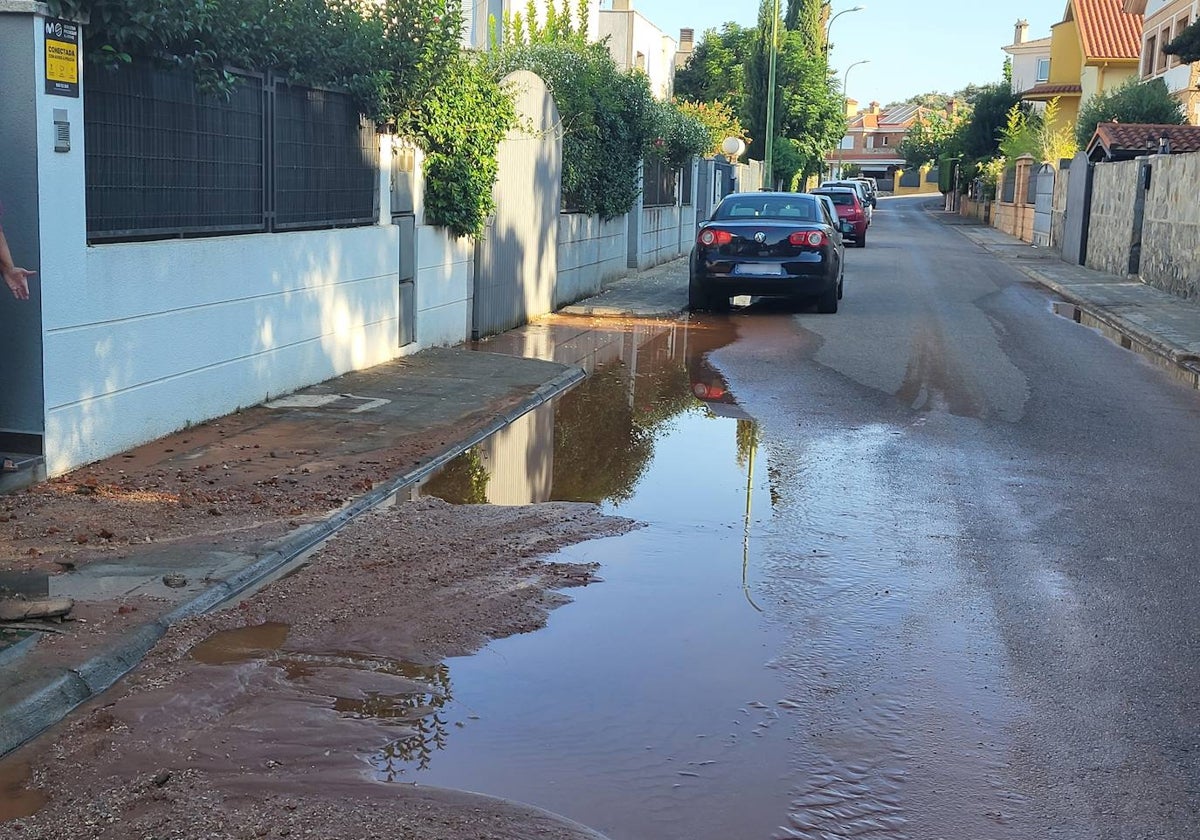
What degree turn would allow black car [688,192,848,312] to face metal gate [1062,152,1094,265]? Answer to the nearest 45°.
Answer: approximately 45° to its right

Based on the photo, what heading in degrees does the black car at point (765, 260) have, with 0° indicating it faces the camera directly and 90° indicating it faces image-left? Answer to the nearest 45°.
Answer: approximately 180°

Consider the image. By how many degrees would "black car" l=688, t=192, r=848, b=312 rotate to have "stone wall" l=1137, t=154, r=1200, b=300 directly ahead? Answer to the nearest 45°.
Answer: approximately 45° to its right

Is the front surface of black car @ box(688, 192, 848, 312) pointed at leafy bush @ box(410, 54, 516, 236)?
no

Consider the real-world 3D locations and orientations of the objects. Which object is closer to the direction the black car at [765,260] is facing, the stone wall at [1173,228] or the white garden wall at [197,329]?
the stone wall

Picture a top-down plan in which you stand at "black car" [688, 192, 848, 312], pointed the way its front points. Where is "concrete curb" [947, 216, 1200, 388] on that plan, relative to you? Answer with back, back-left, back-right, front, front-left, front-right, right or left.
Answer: right

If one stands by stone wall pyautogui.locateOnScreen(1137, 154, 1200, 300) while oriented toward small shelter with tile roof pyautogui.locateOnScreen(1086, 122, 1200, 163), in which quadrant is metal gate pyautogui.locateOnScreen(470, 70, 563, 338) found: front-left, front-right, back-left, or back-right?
back-left

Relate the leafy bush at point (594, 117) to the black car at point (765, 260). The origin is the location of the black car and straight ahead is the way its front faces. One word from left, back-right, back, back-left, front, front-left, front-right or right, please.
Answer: front-left

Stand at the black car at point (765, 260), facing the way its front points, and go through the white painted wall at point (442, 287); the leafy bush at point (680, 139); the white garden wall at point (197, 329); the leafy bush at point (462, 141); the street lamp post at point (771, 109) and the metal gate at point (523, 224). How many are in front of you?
2

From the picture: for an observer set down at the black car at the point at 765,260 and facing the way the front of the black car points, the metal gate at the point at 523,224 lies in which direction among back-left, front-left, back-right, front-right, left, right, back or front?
back-left

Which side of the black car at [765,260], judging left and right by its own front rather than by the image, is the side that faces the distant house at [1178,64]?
front

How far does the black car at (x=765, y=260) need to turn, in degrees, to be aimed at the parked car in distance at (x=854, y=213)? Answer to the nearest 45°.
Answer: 0° — it already faces it

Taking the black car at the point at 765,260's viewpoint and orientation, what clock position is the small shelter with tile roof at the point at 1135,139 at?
The small shelter with tile roof is roughly at 1 o'clock from the black car.

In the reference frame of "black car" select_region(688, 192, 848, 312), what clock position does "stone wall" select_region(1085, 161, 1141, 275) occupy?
The stone wall is roughly at 1 o'clock from the black car.

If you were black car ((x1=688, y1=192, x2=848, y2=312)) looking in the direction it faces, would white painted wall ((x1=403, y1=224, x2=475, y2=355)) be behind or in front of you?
behind

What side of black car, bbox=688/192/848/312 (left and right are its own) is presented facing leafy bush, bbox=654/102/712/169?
front

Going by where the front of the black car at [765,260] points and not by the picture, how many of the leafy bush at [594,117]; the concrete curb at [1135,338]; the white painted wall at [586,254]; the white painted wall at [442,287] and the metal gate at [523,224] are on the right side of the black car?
1
